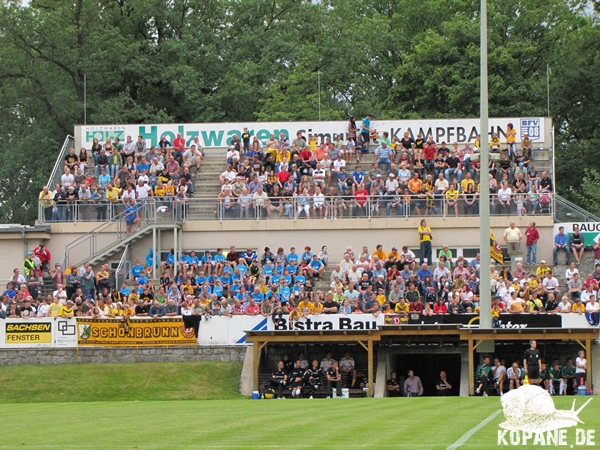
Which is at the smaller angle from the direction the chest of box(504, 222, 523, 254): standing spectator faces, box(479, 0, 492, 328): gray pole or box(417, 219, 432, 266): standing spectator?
the gray pole

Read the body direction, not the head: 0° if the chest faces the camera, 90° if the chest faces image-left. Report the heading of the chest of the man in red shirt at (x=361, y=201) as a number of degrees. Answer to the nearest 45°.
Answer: approximately 0°

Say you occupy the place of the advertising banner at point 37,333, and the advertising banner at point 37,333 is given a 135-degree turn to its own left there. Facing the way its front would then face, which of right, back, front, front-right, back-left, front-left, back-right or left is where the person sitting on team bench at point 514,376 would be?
right

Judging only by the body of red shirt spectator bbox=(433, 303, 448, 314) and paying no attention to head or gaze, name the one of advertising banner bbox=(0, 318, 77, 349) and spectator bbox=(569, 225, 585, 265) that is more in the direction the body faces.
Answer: the advertising banner

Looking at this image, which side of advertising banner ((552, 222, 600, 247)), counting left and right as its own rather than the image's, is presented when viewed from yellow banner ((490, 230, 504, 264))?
right

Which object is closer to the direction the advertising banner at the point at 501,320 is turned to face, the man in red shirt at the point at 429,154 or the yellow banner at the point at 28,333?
the yellow banner

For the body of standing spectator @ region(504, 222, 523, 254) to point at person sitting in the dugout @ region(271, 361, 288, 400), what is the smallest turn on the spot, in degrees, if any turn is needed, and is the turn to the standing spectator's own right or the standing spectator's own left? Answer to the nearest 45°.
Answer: approximately 45° to the standing spectator's own right

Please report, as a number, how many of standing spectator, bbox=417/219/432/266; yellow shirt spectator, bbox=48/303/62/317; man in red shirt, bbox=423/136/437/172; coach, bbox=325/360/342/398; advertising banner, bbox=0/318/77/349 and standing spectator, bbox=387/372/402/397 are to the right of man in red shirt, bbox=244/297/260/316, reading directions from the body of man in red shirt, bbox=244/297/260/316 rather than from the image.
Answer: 2

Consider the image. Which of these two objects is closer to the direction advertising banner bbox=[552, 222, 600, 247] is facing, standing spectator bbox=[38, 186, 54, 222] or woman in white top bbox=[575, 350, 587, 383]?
the woman in white top

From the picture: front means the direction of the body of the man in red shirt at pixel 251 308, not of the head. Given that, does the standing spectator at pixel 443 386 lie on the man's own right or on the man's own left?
on the man's own left

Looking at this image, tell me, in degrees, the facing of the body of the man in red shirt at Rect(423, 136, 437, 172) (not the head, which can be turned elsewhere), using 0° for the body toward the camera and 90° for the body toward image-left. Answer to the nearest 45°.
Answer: approximately 0°
